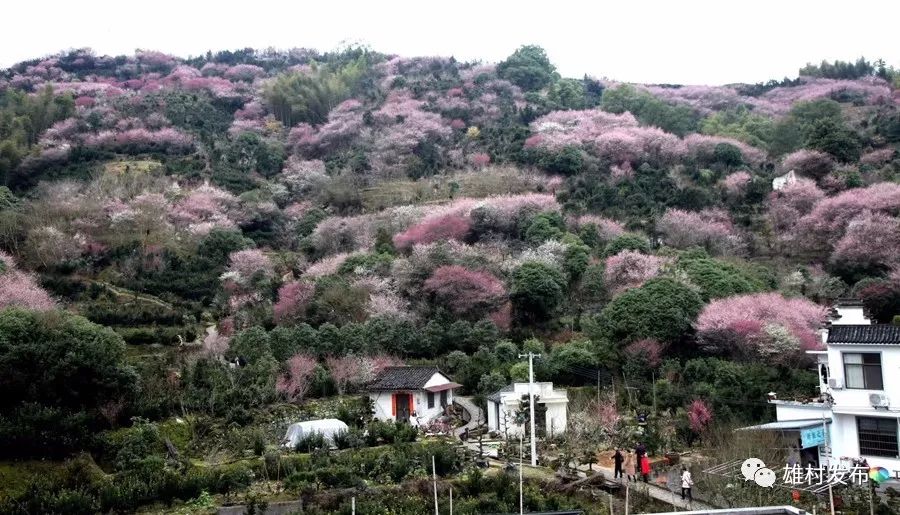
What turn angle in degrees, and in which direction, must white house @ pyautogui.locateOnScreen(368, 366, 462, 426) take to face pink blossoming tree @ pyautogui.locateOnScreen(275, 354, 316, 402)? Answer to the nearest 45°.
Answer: approximately 45° to its right

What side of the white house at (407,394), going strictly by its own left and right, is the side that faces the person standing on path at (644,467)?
left

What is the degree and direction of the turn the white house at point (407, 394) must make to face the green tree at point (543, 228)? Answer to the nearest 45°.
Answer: approximately 180°

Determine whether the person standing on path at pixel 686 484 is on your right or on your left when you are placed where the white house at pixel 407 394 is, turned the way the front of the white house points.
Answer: on your left

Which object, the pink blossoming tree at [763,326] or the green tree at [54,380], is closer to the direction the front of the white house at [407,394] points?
the green tree

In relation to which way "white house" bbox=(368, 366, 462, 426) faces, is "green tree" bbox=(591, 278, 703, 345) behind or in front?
behind

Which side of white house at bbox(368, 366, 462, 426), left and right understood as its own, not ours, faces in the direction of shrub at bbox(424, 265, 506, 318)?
back

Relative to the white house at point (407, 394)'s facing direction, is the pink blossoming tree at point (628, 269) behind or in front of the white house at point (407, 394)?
behind

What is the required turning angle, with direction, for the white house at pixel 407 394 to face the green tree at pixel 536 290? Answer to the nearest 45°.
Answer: approximately 180°

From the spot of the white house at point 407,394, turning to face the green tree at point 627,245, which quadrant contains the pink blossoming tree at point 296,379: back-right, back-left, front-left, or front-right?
back-left

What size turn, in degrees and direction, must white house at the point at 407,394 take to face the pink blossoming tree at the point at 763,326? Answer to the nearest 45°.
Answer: approximately 135° to its left
